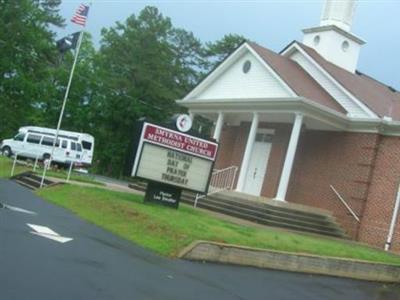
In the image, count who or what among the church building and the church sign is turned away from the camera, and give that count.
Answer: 0

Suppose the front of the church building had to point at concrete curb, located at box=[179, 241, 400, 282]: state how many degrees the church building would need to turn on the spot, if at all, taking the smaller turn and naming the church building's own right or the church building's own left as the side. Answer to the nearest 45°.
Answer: approximately 45° to the church building's own left

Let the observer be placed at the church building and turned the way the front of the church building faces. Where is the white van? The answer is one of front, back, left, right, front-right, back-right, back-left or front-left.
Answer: right

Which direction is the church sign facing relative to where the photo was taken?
toward the camera

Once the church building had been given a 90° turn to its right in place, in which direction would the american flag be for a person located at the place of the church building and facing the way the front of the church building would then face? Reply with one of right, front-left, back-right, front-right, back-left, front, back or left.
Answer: front-left

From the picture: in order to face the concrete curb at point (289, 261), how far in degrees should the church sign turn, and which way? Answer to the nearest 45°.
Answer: approximately 45° to its left

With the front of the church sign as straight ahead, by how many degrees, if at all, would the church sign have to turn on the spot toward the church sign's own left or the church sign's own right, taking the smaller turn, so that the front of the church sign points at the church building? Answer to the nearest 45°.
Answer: approximately 135° to the church sign's own left

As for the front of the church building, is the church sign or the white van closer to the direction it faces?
the church sign

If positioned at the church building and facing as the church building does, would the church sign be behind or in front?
in front

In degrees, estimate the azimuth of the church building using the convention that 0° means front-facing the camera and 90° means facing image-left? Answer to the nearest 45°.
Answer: approximately 45°
